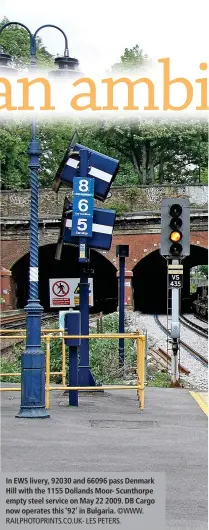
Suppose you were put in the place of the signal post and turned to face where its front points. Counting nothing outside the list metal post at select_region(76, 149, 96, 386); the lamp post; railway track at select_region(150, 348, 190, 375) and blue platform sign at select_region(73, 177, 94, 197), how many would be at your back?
1

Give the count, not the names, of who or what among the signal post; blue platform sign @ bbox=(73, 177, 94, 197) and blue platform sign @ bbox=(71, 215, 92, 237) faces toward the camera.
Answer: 3

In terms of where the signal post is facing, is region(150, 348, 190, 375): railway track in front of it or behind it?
behind

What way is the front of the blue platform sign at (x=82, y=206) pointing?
toward the camera

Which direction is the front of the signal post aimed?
toward the camera

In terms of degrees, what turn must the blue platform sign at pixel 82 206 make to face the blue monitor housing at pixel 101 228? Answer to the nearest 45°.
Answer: approximately 135° to its left

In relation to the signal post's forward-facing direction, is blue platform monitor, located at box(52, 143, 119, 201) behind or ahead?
ahead
